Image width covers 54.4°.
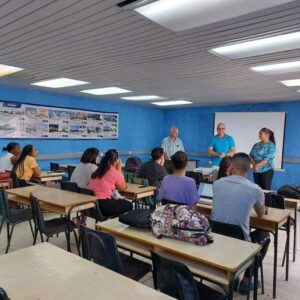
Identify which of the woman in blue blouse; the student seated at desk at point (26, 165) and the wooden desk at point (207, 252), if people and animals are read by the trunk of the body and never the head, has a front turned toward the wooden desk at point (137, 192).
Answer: the woman in blue blouse

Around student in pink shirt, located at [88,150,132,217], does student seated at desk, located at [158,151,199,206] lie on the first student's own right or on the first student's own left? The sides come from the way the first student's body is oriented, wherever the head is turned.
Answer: on the first student's own right

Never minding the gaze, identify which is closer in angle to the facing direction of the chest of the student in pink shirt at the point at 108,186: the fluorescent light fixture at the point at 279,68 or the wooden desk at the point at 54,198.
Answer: the fluorescent light fixture

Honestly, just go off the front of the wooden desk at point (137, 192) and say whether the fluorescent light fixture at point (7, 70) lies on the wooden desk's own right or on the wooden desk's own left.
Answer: on the wooden desk's own right

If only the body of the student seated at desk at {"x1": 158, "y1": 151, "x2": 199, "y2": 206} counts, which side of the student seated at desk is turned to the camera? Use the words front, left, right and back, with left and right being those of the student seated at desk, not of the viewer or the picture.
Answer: back

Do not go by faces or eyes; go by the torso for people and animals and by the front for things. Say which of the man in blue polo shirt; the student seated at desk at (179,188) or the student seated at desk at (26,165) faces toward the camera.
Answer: the man in blue polo shirt

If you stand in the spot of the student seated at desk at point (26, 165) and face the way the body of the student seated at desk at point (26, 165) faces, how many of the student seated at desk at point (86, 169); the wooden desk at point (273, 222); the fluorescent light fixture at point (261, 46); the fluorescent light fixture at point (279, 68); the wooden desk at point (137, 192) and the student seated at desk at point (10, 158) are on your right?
5

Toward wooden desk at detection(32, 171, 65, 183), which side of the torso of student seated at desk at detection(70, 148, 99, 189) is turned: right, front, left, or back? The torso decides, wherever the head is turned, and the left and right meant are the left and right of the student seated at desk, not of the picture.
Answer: left

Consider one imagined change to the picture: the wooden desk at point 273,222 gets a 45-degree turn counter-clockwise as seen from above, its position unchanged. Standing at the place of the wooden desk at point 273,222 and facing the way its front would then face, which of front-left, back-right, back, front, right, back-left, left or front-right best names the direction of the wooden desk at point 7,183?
right
